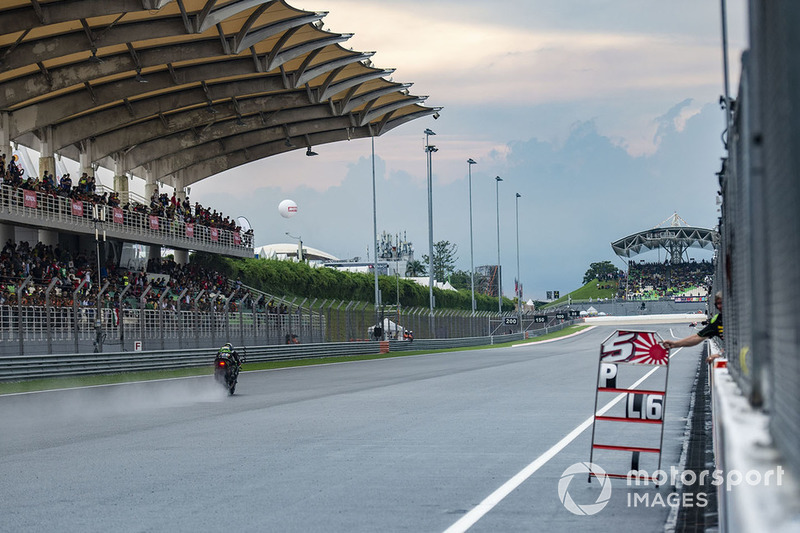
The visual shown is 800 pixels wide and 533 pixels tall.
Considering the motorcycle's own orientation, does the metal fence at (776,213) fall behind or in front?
behind

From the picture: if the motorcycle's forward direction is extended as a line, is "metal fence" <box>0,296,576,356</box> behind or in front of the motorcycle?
in front

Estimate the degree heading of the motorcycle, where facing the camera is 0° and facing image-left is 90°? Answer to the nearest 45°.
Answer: approximately 180°

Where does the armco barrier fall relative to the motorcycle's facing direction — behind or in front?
in front
